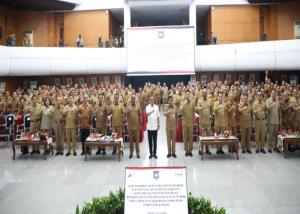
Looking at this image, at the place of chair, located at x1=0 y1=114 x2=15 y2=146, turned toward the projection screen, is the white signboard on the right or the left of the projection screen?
right

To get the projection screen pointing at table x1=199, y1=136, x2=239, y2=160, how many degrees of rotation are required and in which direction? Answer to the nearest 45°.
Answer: approximately 45° to its left

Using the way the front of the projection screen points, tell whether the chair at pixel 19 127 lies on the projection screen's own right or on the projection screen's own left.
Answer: on the projection screen's own right

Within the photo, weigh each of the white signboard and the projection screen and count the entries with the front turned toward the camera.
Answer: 2

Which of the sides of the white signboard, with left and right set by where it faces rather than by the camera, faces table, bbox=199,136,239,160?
back

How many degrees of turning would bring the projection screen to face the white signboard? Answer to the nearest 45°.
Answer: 0° — it already faces it

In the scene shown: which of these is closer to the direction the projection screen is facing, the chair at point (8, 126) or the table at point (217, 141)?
the table
